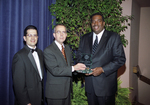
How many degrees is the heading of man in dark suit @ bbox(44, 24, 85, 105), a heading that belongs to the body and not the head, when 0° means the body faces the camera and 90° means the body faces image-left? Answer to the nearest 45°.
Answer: approximately 315°

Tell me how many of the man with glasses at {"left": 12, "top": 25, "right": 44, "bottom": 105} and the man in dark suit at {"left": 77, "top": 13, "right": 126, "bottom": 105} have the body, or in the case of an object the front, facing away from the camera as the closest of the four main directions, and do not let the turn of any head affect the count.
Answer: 0

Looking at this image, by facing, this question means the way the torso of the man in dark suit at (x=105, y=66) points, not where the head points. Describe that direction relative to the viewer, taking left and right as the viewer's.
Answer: facing the viewer and to the left of the viewer

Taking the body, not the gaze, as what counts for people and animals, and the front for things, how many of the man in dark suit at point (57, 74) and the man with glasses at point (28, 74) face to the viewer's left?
0

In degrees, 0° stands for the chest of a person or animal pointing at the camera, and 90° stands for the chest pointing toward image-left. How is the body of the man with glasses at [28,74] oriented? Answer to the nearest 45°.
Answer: approximately 315°
